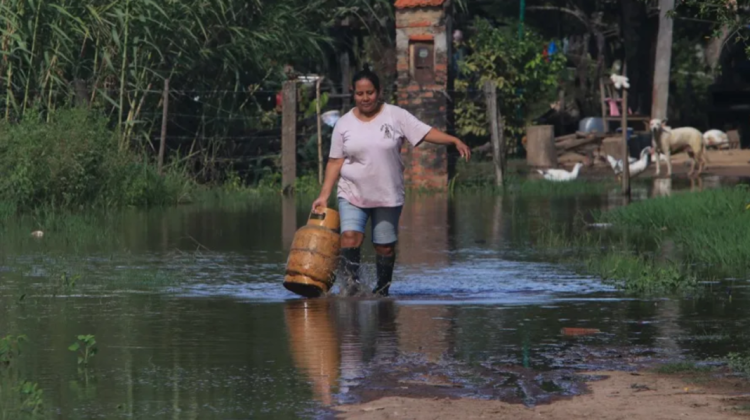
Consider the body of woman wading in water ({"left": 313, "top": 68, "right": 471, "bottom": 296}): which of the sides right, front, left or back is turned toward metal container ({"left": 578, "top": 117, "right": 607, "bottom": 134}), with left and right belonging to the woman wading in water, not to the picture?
back

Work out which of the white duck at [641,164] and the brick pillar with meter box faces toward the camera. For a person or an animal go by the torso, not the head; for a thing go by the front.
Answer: the brick pillar with meter box

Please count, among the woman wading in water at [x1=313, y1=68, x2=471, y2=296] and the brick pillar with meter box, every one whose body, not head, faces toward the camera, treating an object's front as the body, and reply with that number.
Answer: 2

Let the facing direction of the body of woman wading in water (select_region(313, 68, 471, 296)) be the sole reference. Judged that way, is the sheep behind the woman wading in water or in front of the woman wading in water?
behind

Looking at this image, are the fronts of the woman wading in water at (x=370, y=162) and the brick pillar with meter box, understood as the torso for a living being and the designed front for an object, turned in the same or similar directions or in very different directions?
same or similar directions

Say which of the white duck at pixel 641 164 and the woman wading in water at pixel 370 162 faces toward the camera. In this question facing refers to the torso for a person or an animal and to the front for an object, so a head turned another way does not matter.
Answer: the woman wading in water

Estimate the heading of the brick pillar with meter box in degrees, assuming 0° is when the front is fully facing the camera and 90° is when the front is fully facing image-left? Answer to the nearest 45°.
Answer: approximately 0°

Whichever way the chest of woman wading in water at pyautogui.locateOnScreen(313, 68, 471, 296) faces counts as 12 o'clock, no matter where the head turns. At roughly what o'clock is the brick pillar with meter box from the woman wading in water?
The brick pillar with meter box is roughly at 6 o'clock from the woman wading in water.

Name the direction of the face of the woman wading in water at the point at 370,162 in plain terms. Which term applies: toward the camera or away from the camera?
toward the camera
